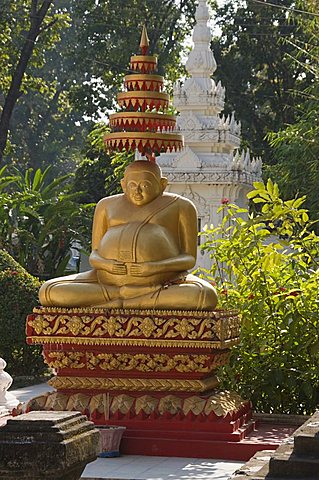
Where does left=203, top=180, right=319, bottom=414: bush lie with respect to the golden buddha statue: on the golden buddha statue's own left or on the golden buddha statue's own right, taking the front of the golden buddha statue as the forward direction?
on the golden buddha statue's own left

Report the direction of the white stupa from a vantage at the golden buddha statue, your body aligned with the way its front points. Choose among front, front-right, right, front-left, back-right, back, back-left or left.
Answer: back

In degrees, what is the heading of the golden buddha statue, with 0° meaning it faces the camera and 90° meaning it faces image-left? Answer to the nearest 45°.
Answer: approximately 0°
